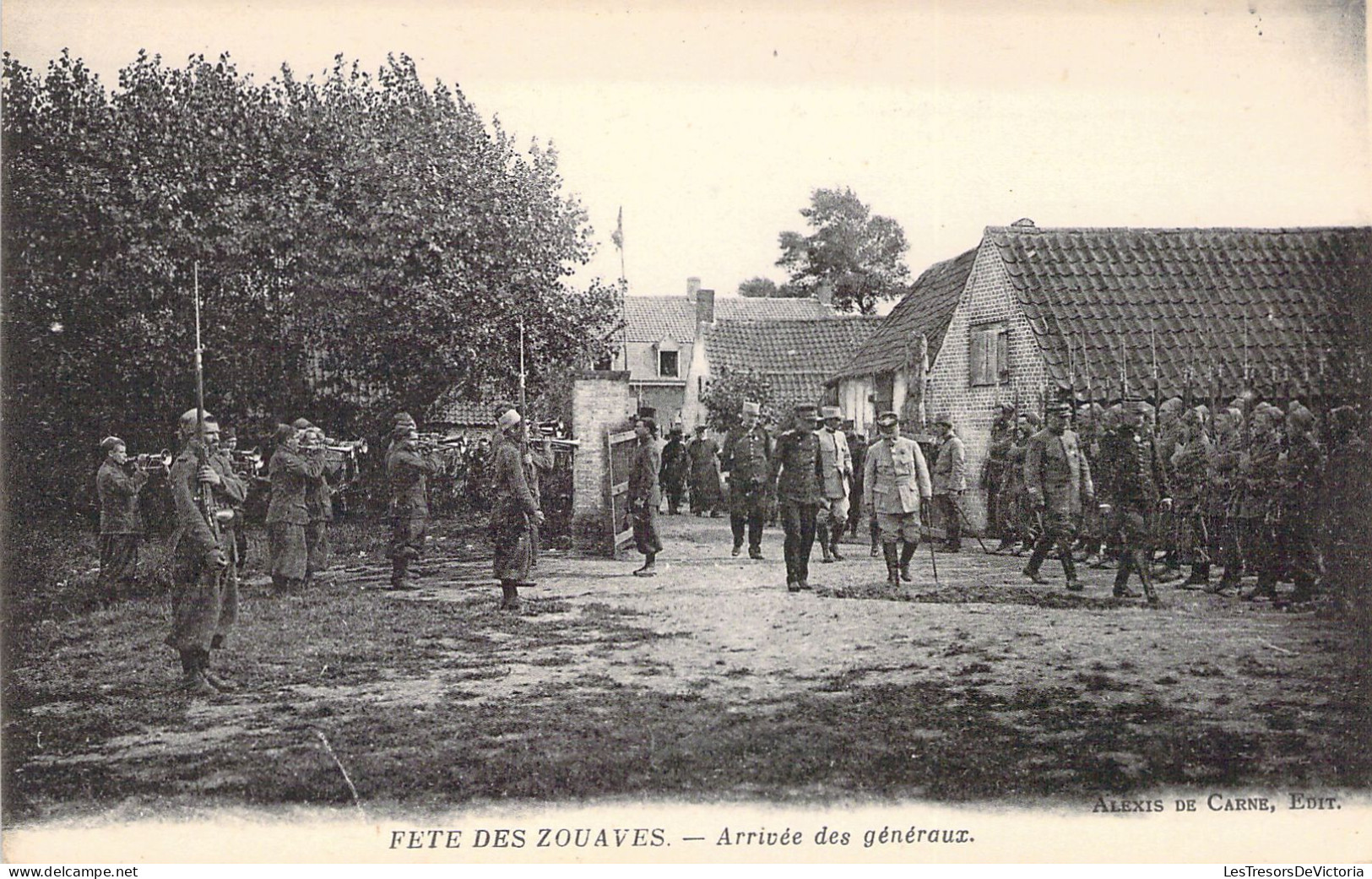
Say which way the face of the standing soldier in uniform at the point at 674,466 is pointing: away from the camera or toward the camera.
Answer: toward the camera

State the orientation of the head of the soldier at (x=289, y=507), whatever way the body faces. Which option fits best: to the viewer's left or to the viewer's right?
to the viewer's right

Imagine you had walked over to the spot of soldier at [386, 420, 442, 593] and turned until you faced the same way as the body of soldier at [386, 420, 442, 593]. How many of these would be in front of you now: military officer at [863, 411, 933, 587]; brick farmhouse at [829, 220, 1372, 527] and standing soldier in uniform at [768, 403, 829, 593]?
3

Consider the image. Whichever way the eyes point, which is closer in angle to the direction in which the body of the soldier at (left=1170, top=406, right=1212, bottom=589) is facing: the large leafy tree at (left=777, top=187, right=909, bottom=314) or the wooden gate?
the wooden gate

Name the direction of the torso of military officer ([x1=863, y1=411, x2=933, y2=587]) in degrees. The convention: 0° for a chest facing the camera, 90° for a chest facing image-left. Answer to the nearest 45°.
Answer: approximately 0°

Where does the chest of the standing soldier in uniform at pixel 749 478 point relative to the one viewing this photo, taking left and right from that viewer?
facing the viewer

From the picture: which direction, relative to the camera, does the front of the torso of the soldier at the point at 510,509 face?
to the viewer's right

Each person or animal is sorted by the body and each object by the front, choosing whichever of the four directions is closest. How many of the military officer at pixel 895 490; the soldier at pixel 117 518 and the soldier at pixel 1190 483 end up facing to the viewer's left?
1

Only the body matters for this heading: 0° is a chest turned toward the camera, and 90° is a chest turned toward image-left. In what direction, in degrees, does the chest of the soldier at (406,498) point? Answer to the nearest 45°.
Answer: approximately 270°

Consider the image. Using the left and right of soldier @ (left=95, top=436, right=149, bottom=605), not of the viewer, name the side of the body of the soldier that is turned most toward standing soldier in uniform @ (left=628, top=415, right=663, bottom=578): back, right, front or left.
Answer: front

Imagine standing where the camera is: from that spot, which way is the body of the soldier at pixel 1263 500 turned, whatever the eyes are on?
to the viewer's left

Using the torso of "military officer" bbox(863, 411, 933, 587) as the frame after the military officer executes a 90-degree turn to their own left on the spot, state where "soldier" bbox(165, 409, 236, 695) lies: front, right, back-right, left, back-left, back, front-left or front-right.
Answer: back-right

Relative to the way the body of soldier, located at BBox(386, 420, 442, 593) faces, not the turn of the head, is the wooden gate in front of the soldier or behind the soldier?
in front

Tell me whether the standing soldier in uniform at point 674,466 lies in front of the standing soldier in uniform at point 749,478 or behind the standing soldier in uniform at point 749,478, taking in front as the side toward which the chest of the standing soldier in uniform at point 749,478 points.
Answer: behind

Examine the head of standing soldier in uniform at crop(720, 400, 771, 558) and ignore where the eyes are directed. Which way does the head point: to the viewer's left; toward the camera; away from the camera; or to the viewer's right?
toward the camera
